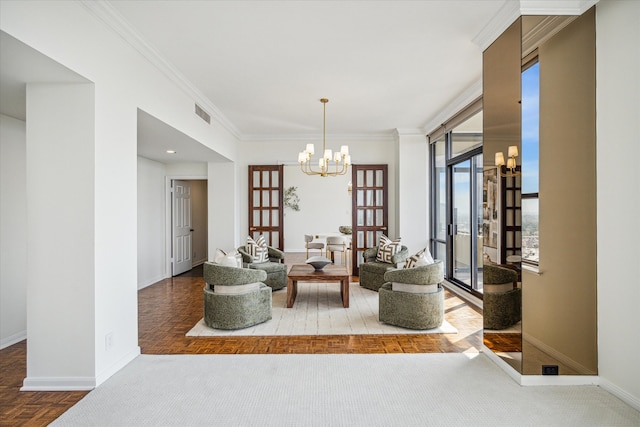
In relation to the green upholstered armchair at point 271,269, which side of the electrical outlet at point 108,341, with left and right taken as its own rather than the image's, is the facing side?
left

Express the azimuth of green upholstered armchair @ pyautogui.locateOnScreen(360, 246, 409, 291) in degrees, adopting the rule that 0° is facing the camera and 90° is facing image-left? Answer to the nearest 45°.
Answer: approximately 45°

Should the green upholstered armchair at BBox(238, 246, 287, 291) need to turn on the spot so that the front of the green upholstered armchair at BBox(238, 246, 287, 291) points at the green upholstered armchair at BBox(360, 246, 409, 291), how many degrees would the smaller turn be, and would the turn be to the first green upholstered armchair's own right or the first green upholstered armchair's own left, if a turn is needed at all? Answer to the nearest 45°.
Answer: approximately 45° to the first green upholstered armchair's own left

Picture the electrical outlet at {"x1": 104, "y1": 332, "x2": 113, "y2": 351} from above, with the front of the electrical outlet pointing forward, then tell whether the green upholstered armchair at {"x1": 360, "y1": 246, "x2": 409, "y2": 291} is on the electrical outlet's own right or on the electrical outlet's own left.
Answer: on the electrical outlet's own left

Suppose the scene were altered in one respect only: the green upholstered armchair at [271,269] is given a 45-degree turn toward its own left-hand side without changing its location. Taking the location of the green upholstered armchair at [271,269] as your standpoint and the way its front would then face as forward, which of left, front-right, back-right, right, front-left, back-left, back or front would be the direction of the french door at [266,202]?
left

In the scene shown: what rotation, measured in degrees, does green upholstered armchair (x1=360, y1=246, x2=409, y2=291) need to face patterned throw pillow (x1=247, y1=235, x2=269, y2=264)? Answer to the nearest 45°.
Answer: approximately 45° to its right

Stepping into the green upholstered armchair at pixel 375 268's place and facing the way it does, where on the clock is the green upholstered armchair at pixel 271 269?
the green upholstered armchair at pixel 271 269 is roughly at 1 o'clock from the green upholstered armchair at pixel 375 268.

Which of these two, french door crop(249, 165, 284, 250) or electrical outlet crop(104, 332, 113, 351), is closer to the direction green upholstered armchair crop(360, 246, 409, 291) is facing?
the electrical outlet

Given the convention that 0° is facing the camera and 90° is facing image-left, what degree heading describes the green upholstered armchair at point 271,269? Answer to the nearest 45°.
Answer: approximately 315°

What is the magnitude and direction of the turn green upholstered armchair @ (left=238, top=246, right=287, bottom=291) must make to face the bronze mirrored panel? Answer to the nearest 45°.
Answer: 0° — it already faces it

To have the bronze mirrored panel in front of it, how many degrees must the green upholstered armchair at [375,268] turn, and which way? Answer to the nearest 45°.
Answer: approximately 90° to its left
